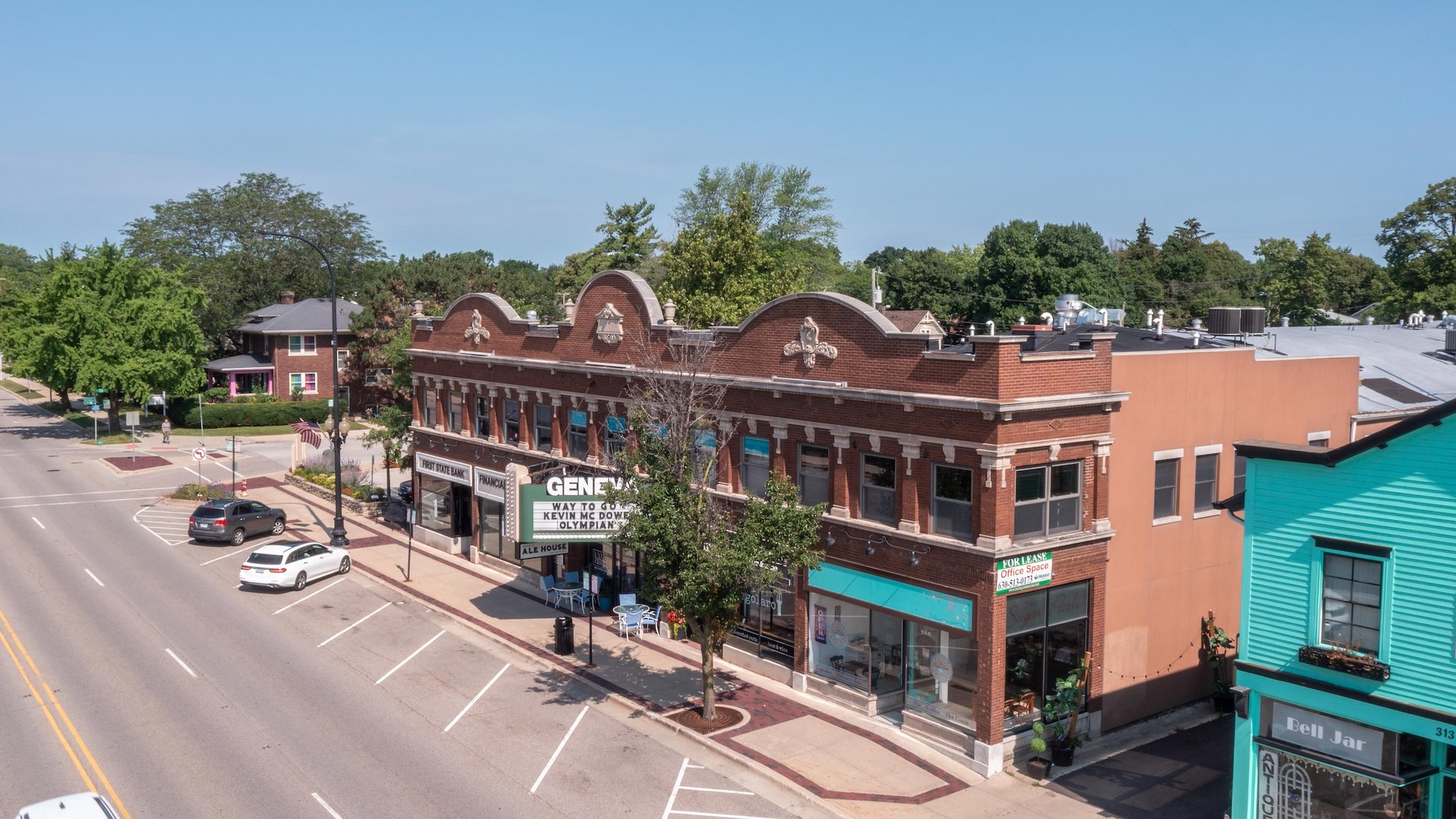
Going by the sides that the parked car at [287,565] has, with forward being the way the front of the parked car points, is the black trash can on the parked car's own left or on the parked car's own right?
on the parked car's own right

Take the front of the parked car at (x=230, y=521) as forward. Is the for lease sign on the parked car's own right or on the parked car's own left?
on the parked car's own right

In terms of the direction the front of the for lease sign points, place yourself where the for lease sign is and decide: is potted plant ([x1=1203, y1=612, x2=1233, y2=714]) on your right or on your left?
on your left

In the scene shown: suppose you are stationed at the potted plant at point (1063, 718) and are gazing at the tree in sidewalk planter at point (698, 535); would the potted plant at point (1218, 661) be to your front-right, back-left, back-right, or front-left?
back-right

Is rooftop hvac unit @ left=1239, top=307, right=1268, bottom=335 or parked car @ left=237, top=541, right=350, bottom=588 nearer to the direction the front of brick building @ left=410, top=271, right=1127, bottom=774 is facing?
the parked car

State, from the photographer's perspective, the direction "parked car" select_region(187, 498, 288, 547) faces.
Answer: facing away from the viewer and to the right of the viewer

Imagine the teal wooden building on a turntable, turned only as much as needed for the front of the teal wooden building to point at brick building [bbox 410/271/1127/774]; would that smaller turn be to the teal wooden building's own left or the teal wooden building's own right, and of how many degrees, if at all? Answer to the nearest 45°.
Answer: approximately 90° to the teal wooden building's own right

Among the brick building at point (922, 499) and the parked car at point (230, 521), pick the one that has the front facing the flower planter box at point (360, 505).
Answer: the parked car

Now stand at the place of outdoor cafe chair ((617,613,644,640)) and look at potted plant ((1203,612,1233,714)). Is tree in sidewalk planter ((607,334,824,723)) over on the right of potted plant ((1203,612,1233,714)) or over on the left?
right

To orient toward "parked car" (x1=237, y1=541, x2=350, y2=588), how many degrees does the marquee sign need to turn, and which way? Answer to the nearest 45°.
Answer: approximately 135° to its right

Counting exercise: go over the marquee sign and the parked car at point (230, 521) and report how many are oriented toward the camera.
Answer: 1

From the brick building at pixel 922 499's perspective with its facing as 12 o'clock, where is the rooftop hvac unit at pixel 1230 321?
The rooftop hvac unit is roughly at 6 o'clock from the brick building.
